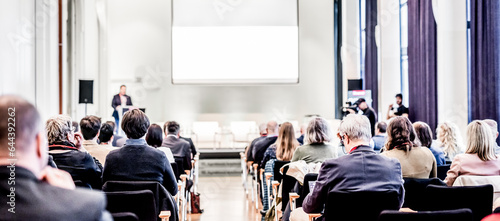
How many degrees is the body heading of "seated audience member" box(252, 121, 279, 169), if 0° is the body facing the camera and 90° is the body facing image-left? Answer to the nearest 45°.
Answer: approximately 180°

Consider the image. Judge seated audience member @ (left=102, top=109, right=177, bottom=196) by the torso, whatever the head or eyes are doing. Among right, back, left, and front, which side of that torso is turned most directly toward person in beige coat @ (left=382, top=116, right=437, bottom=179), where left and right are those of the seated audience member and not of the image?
right

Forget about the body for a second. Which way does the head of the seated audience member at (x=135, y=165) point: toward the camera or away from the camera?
away from the camera

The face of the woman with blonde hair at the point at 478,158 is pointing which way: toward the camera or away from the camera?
away from the camera

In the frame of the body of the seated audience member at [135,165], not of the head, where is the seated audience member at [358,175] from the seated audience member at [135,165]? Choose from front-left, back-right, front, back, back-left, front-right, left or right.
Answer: back-right

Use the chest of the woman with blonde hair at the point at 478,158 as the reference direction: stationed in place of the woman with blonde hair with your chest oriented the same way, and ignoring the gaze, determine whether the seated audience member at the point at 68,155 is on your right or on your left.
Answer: on your left

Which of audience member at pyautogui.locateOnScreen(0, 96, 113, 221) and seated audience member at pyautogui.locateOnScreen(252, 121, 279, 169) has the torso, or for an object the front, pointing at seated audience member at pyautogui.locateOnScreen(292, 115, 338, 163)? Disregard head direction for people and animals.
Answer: the audience member

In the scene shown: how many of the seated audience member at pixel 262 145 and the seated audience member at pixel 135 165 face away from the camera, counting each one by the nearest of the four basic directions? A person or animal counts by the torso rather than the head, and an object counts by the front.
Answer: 2

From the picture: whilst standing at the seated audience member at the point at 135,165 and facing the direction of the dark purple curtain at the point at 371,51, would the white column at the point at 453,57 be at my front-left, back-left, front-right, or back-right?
front-right

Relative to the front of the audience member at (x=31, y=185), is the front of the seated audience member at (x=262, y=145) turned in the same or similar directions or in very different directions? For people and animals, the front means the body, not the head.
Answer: same or similar directions

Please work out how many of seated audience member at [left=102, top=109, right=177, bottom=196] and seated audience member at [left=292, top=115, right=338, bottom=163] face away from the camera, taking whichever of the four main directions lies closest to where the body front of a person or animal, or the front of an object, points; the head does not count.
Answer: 2

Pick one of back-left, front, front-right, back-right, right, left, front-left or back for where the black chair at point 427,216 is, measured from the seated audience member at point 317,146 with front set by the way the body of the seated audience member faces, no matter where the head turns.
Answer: back

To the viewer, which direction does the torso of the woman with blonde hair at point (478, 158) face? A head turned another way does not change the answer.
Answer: away from the camera

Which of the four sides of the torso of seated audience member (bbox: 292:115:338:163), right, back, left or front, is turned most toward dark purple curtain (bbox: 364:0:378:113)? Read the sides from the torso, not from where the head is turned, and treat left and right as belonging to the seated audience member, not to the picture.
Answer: front

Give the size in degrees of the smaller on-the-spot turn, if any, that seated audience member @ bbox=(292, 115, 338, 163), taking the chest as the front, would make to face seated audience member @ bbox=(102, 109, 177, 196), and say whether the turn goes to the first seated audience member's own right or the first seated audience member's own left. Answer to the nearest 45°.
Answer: approximately 135° to the first seated audience member's own left

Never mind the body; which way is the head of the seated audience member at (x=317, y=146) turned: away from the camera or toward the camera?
away from the camera

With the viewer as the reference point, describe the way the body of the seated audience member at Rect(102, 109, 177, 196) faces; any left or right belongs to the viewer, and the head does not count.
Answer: facing away from the viewer

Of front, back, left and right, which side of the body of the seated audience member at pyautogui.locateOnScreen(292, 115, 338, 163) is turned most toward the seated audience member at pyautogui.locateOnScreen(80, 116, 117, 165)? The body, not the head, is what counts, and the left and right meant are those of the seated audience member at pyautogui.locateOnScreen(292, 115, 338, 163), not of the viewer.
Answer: left

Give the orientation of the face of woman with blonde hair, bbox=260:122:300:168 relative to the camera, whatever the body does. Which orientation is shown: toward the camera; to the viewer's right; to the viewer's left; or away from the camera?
away from the camera

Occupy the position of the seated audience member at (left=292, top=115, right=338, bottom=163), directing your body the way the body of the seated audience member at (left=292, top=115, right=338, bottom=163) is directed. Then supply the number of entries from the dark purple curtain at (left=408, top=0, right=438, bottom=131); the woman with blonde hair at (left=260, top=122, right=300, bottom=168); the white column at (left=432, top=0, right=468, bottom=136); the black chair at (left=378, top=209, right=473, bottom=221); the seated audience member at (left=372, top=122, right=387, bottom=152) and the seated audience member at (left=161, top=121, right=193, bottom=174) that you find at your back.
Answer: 1
